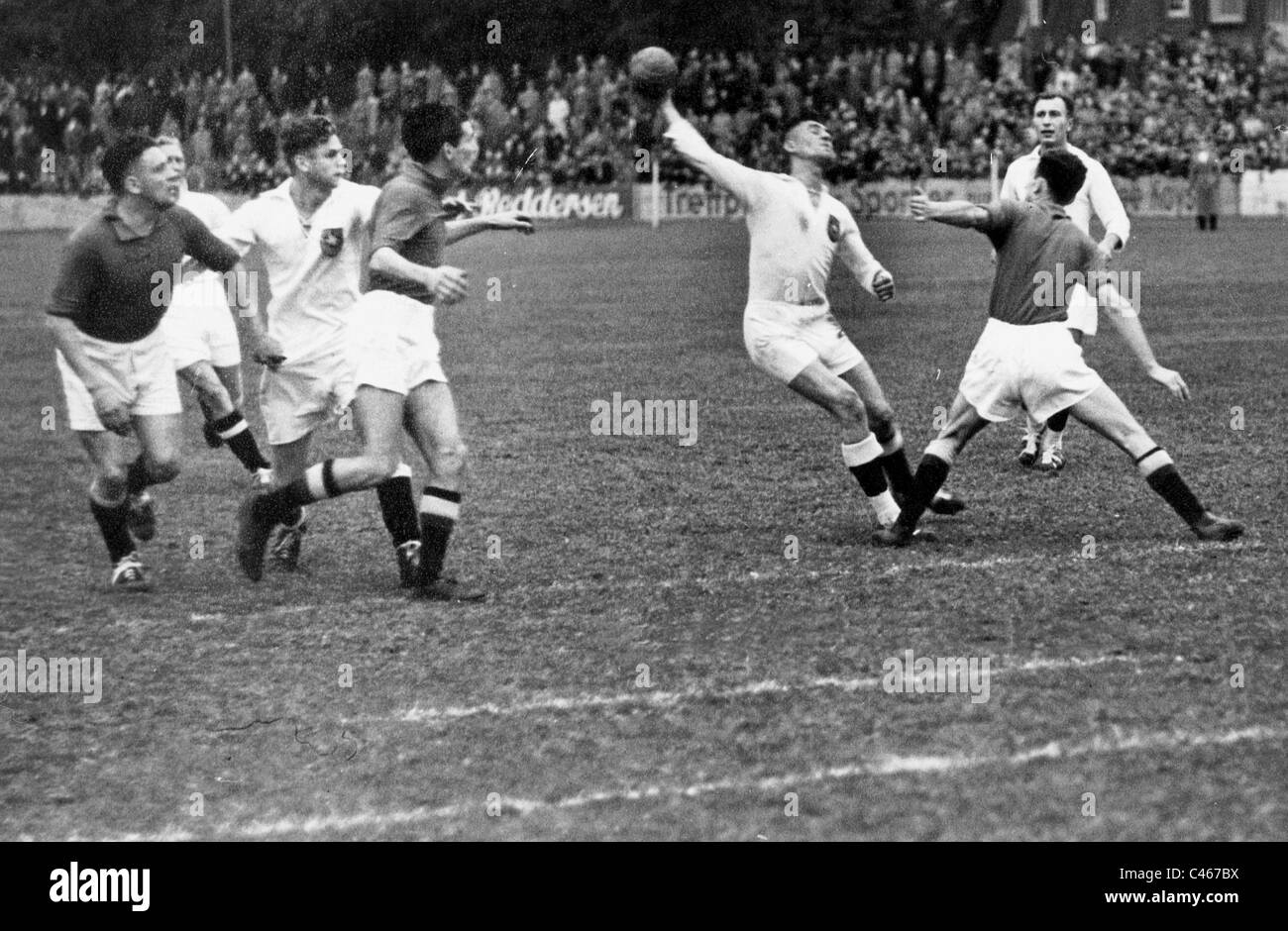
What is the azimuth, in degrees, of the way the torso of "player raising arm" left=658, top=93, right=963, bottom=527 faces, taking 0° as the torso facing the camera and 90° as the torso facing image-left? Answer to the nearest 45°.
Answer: approximately 315°

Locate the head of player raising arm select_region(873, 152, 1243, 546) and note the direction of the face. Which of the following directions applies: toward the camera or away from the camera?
away from the camera
